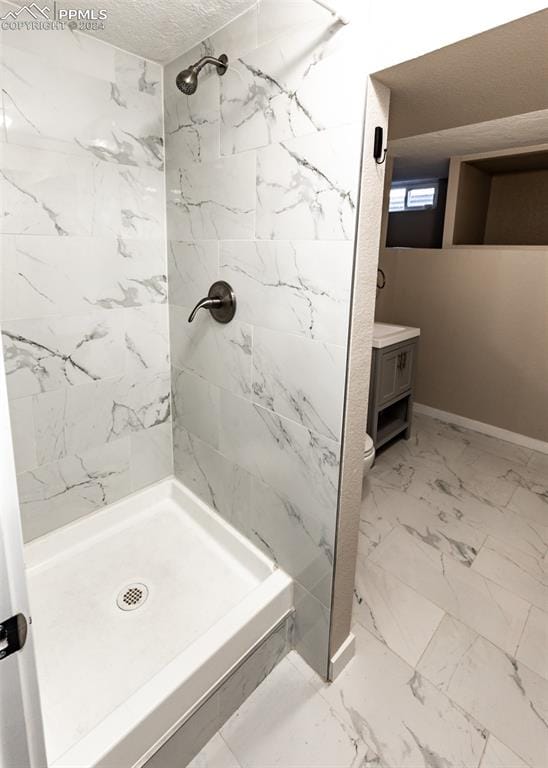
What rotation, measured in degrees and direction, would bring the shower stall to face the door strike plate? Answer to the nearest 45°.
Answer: approximately 45° to its right

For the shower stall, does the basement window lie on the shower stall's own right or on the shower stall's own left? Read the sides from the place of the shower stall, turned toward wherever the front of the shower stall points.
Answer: on the shower stall's own left

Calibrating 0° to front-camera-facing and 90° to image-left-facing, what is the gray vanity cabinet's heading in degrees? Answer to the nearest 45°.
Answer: approximately 315°

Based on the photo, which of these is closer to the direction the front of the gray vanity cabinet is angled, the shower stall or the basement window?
the shower stall

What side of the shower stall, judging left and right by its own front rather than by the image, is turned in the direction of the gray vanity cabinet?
left

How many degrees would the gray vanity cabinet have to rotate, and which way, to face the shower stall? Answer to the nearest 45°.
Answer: approximately 90° to its right

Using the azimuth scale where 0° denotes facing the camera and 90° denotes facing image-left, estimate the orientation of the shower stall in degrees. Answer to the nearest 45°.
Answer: approximately 315°
